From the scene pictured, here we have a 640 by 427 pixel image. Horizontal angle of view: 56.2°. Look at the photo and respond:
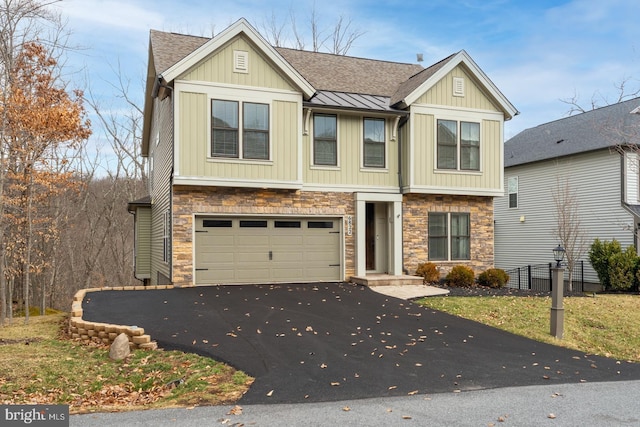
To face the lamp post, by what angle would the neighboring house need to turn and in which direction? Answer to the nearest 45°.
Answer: approximately 45° to its right

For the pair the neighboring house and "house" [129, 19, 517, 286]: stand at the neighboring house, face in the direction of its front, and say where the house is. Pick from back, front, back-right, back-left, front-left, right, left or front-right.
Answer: right

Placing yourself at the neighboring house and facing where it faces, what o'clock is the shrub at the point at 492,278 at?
The shrub is roughly at 2 o'clock from the neighboring house.

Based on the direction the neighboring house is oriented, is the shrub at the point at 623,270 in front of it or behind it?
in front

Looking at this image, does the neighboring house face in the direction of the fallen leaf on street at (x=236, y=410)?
no

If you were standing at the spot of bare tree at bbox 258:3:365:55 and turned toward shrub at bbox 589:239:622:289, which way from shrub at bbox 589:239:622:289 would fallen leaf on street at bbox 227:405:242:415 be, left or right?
right

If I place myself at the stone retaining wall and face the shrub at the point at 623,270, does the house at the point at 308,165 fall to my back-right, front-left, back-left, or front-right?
front-left

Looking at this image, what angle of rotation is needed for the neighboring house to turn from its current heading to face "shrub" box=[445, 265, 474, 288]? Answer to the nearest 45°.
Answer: approximately 45° to its right

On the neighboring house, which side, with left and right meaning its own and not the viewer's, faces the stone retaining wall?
right

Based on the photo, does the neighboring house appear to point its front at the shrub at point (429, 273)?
no
